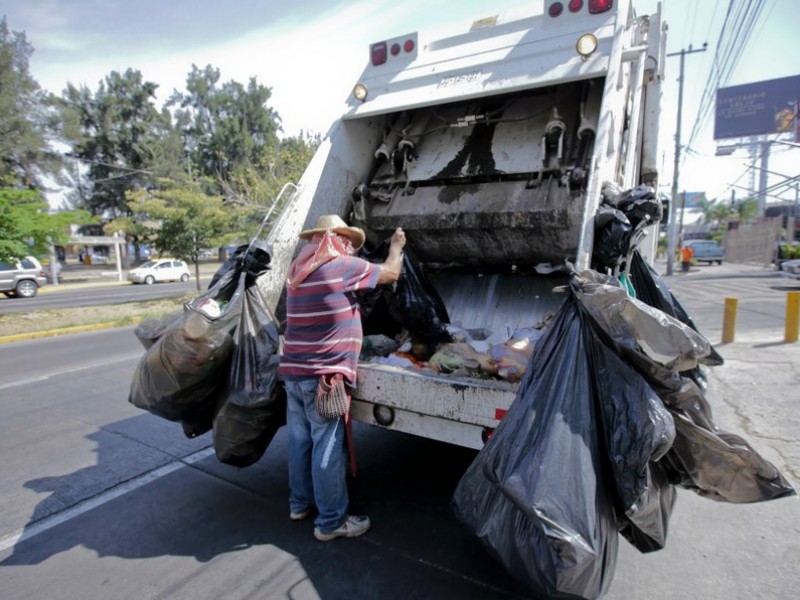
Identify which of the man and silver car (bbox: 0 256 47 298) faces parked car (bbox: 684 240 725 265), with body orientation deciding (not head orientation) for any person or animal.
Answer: the man

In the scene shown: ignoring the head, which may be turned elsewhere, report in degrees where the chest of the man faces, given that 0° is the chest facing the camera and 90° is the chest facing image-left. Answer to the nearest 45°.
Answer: approximately 225°

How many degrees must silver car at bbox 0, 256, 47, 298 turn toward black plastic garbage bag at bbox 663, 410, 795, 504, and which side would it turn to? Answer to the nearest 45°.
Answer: approximately 90° to its left

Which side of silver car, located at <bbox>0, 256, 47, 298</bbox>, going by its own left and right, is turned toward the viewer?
left

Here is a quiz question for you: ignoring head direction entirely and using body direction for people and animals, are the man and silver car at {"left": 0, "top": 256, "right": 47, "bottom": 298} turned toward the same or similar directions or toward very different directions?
very different directions

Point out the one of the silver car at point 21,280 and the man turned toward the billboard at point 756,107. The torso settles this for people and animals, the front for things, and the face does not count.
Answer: the man

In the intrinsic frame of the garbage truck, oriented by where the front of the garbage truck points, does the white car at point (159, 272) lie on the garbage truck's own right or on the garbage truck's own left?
on the garbage truck's own left

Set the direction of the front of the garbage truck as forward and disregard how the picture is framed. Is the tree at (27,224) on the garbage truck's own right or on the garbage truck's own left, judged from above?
on the garbage truck's own left

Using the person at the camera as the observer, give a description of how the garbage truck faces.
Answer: facing away from the viewer and to the right of the viewer

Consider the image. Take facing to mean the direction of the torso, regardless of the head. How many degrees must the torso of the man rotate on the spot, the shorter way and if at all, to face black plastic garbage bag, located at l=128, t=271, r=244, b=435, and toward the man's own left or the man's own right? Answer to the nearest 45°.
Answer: approximately 135° to the man's own left

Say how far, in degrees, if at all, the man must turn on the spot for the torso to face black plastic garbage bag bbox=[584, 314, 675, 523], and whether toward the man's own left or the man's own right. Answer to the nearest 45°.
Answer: approximately 90° to the man's own right

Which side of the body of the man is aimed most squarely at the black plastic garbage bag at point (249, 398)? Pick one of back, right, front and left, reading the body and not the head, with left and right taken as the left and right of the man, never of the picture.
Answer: left
